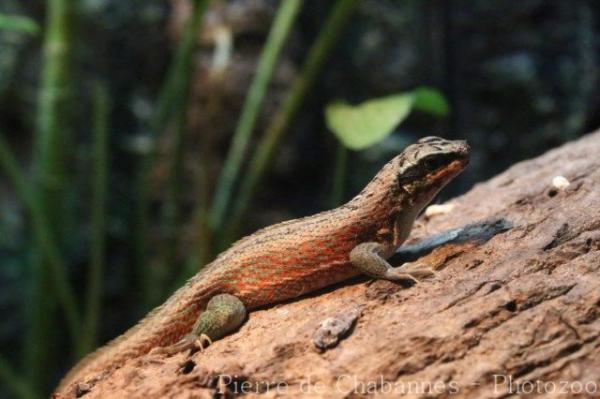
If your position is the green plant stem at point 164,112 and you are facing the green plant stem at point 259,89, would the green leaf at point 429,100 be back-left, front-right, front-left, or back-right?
front-right

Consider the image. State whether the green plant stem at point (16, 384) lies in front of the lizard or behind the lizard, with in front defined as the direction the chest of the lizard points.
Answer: behind

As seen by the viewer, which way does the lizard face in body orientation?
to the viewer's right

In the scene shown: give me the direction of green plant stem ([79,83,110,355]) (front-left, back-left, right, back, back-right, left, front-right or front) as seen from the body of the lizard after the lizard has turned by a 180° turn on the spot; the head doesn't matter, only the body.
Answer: front-right

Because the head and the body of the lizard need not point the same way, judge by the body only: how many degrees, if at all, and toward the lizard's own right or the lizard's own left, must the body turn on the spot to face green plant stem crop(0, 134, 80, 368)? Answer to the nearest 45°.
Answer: approximately 135° to the lizard's own left
